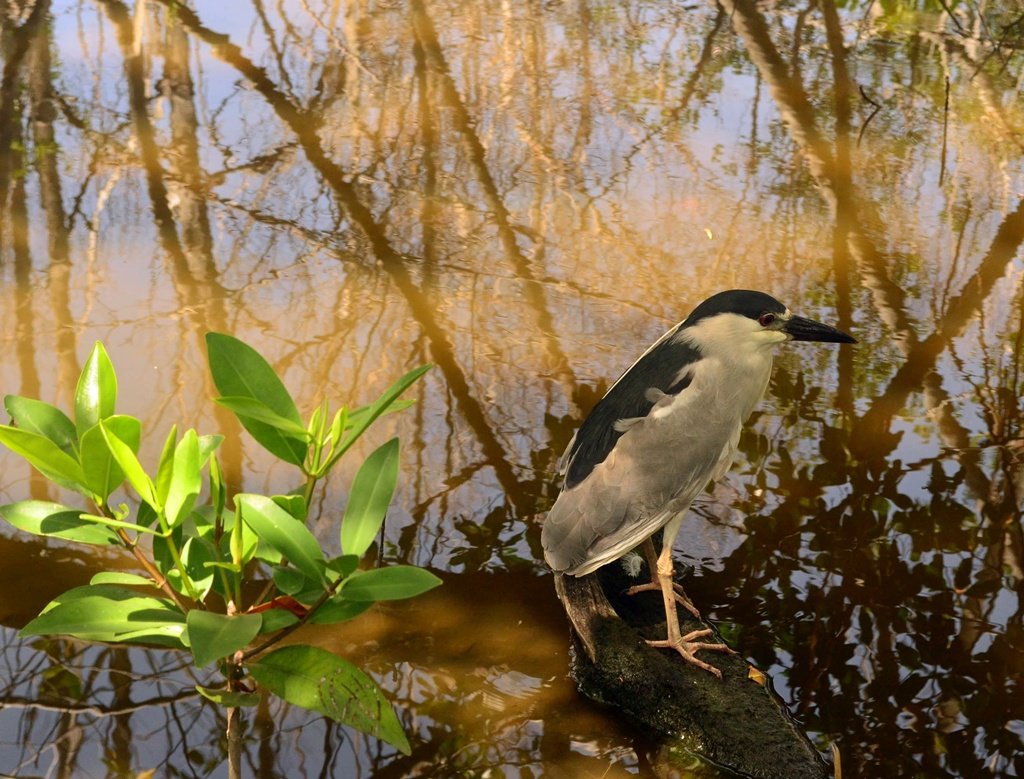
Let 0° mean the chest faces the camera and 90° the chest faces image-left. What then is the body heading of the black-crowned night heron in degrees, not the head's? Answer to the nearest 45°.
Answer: approximately 270°
